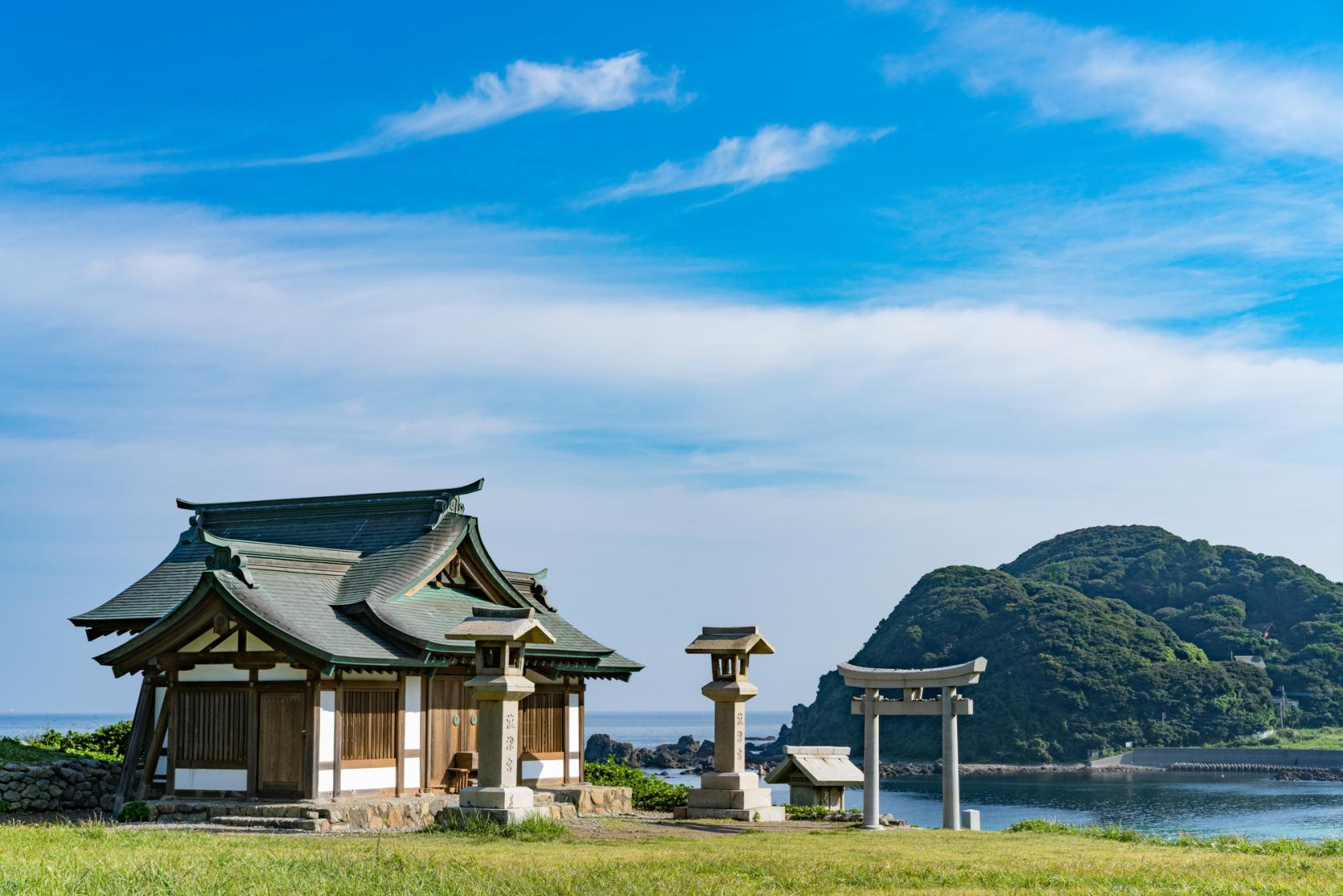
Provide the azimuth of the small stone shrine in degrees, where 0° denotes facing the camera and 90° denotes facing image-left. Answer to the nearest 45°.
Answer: approximately 315°

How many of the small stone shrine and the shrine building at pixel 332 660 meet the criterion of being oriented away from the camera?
0

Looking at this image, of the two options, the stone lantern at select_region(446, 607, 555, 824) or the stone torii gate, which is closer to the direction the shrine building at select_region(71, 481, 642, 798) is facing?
the stone lantern

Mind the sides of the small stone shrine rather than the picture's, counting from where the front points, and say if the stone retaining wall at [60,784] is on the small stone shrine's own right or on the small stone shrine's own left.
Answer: on the small stone shrine's own right

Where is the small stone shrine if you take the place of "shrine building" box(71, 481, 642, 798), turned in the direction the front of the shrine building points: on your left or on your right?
on your left

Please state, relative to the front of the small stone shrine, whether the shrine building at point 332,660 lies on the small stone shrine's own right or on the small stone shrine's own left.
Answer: on the small stone shrine's own right

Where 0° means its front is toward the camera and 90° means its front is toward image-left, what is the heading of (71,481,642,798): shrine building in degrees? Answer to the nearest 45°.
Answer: approximately 315°
